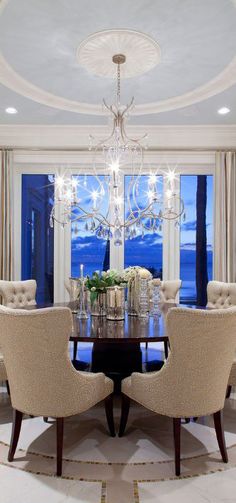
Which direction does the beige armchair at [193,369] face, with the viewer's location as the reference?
facing away from the viewer and to the left of the viewer

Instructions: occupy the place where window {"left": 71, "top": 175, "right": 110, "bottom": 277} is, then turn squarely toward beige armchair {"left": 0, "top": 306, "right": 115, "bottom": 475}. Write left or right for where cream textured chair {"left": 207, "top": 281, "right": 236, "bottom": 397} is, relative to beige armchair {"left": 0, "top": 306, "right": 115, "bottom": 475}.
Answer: left

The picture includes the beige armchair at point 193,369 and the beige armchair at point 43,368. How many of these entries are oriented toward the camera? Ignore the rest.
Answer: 0

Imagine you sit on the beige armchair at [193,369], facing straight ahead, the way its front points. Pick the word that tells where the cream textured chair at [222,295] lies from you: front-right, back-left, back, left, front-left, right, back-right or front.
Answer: front-right

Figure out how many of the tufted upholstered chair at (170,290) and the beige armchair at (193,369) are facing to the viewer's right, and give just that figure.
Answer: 0

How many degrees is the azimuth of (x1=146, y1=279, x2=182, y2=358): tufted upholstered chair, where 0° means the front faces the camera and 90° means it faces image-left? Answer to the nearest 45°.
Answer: approximately 45°

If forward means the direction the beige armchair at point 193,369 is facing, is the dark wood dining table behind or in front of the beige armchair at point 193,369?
in front

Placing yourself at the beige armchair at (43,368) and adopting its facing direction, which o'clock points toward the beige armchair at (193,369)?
the beige armchair at (193,369) is roughly at 2 o'clock from the beige armchair at (43,368).

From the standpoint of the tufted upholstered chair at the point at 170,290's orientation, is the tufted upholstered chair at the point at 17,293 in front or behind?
in front

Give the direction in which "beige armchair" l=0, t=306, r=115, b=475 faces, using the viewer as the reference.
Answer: facing away from the viewer and to the right of the viewer

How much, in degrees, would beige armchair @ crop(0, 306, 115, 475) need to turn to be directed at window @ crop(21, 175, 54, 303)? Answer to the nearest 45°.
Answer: approximately 45° to its left

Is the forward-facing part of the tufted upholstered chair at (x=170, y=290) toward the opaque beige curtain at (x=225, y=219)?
no

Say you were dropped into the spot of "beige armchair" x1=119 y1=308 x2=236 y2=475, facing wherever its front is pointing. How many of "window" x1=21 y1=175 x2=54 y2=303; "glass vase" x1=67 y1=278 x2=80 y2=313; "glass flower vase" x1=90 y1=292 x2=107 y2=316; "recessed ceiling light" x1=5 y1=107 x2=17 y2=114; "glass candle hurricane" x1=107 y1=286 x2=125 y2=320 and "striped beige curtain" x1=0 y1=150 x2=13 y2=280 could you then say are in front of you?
6

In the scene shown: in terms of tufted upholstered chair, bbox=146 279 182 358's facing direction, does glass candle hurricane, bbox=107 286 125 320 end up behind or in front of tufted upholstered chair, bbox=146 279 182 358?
in front

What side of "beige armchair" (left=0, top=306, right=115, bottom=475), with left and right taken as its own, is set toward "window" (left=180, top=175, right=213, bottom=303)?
front
